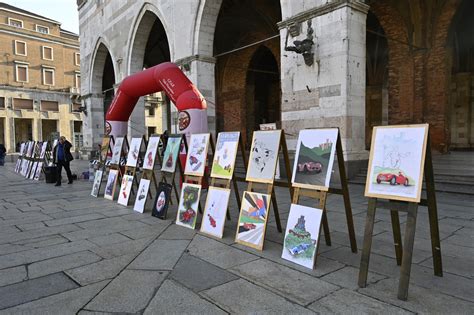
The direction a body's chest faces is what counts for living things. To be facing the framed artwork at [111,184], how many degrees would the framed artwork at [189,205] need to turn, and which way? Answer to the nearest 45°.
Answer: approximately 90° to its right

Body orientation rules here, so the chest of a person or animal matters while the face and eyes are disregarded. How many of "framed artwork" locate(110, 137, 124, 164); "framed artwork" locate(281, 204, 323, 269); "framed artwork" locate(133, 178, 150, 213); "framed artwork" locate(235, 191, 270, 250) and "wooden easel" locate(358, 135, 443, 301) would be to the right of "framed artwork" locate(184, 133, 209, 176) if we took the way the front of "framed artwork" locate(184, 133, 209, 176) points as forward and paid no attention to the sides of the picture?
2

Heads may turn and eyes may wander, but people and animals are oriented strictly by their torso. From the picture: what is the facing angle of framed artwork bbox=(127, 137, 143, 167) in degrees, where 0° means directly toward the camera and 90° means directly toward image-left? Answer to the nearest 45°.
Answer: approximately 45°

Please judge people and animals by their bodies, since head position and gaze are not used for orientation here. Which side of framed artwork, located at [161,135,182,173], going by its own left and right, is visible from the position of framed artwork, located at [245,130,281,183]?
left

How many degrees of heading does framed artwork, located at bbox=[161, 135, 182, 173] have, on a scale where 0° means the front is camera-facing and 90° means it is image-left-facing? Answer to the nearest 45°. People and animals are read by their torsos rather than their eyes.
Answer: approximately 45°

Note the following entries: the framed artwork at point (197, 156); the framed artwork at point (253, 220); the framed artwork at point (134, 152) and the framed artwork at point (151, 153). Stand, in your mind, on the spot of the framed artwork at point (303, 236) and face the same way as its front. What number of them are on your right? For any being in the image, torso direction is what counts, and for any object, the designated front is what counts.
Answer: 4

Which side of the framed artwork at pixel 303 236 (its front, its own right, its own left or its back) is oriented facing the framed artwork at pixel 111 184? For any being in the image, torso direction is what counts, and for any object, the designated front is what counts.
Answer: right

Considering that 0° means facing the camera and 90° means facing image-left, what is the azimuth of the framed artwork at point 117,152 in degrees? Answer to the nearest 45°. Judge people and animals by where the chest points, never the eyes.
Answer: approximately 45°

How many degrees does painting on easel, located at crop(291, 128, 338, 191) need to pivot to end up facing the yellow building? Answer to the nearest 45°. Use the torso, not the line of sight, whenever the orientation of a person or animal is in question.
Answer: approximately 90° to its right

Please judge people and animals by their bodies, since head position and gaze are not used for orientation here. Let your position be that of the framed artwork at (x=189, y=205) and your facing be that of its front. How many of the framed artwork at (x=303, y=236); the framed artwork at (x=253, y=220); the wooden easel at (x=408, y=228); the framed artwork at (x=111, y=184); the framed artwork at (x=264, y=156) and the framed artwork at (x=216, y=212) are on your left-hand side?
5

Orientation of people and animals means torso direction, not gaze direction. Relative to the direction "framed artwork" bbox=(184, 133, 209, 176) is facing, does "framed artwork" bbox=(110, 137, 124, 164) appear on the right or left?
on its right

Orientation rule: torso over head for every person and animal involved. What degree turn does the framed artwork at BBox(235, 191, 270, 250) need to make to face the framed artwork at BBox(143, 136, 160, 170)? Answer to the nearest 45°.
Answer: approximately 90° to its right

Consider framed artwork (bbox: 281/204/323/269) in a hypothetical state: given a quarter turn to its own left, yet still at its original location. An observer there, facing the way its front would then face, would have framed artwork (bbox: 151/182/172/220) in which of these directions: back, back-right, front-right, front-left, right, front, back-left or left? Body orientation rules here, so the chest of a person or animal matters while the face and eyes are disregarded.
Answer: back

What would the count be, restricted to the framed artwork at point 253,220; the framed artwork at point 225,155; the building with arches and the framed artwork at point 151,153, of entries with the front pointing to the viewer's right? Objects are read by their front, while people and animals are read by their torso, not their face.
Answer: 0

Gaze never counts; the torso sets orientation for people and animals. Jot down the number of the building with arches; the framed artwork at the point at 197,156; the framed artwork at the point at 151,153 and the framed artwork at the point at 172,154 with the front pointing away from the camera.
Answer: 0

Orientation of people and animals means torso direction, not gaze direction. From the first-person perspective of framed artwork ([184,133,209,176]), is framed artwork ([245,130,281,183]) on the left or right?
on its left

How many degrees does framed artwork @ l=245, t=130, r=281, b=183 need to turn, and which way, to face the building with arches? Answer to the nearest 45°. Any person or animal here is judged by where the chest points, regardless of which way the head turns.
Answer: approximately 135° to its right

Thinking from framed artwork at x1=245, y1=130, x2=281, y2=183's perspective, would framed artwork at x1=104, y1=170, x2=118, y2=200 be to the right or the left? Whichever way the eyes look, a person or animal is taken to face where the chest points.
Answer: on its right
